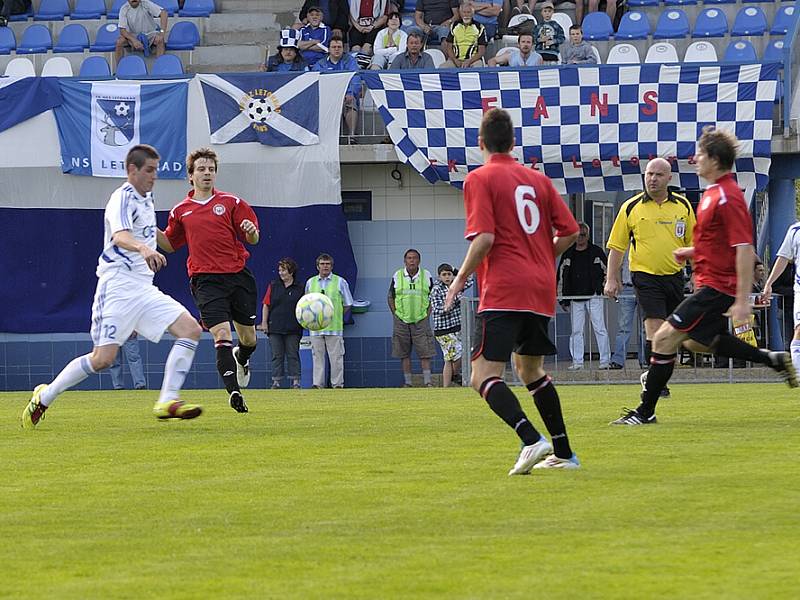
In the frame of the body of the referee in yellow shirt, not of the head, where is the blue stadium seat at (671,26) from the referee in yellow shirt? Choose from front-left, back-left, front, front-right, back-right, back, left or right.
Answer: back

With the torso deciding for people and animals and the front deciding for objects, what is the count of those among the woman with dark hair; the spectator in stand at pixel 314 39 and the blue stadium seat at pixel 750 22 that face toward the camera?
3

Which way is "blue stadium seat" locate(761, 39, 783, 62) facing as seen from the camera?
toward the camera

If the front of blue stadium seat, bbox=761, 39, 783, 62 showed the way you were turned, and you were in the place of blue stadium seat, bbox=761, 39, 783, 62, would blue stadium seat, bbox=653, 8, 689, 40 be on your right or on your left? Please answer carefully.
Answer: on your right

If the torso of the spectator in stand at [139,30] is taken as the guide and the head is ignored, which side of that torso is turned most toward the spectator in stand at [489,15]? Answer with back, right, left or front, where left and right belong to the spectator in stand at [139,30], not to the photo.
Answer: left

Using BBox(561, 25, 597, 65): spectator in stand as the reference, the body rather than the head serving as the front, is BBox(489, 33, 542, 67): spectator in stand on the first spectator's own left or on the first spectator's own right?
on the first spectator's own right

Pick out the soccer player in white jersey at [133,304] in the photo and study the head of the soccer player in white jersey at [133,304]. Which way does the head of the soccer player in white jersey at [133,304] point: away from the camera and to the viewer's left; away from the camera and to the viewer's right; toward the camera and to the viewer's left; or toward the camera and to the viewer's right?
toward the camera and to the viewer's right

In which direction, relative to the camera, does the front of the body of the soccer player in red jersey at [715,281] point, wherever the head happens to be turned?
to the viewer's left

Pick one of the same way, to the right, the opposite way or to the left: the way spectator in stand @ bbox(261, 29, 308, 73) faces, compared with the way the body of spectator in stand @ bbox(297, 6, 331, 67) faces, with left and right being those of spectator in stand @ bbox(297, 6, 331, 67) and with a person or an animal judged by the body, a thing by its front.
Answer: the same way

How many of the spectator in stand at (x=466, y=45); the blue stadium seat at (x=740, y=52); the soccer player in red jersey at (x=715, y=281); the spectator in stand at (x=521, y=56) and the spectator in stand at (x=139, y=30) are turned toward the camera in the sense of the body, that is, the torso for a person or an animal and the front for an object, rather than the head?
4

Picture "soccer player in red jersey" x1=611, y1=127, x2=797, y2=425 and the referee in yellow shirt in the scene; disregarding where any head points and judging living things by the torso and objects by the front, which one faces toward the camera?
the referee in yellow shirt

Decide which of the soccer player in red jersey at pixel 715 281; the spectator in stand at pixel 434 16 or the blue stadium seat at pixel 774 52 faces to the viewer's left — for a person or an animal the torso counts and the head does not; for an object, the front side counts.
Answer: the soccer player in red jersey

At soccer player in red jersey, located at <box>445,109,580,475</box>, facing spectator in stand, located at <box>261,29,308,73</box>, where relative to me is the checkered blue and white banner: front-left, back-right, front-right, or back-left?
front-right

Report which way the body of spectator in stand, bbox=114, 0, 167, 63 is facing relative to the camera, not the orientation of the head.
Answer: toward the camera

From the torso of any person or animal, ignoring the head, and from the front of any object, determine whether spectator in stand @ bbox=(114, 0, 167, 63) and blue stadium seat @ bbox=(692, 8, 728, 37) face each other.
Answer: no

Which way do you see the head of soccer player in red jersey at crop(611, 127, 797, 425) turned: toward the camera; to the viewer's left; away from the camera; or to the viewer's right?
to the viewer's left

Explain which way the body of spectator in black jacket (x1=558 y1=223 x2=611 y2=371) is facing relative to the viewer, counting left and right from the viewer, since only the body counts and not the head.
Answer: facing the viewer
